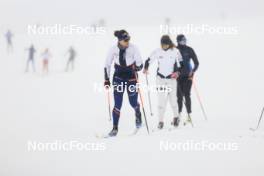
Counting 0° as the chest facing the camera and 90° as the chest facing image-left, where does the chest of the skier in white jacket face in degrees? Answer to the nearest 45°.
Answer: approximately 0°

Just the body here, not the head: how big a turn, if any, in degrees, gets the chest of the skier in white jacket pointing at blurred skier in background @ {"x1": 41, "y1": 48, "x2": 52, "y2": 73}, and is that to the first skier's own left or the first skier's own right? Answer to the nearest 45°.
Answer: approximately 135° to the first skier's own right

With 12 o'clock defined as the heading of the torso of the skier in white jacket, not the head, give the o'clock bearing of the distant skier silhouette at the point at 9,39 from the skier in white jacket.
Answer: The distant skier silhouette is roughly at 4 o'clock from the skier in white jacket.

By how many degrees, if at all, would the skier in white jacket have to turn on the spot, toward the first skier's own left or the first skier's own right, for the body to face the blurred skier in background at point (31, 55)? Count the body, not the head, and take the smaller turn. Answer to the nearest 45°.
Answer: approximately 135° to the first skier's own right
